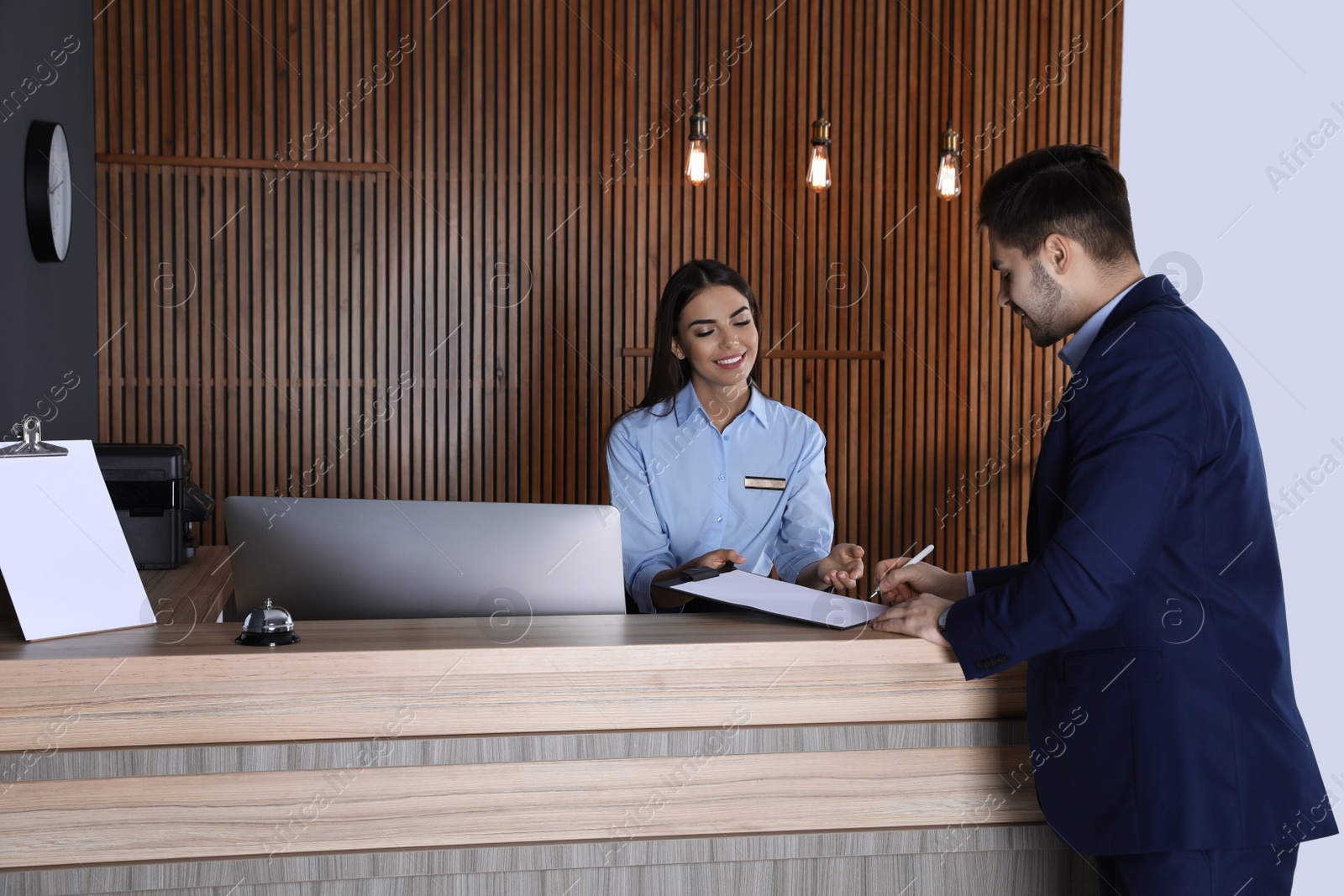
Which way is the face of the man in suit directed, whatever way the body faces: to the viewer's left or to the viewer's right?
to the viewer's left

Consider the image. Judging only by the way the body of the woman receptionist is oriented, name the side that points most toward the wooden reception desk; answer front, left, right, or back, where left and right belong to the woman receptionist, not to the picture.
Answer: front

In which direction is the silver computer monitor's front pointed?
away from the camera

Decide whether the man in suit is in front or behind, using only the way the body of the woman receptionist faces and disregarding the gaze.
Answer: in front

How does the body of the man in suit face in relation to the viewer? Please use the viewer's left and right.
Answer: facing to the left of the viewer

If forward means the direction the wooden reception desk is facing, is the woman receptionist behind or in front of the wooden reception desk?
behind

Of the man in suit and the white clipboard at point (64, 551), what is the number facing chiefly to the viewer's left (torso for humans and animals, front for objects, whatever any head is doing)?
1

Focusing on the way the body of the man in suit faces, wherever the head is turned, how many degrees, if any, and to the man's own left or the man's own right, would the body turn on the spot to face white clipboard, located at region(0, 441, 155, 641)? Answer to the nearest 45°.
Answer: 0° — they already face it
